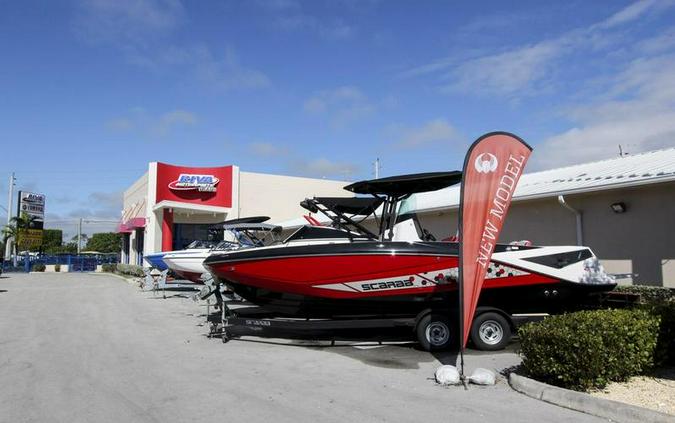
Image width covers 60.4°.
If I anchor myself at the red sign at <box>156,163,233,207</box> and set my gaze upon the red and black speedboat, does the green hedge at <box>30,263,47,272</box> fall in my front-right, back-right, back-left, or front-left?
back-right

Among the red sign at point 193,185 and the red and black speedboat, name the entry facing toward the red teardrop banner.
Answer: the red sign

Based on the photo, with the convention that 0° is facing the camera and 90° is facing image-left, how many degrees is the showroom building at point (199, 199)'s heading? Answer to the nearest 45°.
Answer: approximately 45°

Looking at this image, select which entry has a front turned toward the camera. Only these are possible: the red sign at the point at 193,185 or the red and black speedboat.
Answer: the red sign

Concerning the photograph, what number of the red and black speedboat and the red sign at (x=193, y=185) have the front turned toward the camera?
1

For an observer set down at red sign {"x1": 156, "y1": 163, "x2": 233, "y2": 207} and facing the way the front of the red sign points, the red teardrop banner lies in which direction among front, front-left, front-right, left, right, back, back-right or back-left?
front

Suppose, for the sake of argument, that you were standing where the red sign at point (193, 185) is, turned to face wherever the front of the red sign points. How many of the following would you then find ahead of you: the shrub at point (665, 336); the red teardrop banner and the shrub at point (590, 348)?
3

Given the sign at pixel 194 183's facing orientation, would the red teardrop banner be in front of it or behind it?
in front

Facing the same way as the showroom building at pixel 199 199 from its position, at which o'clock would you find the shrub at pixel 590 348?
The shrub is roughly at 10 o'clock from the showroom building.

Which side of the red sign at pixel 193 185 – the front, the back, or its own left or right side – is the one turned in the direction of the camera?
front
